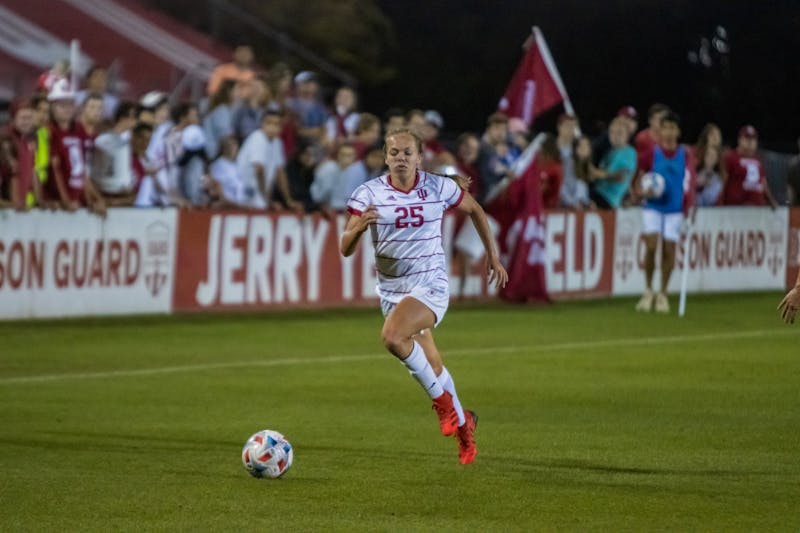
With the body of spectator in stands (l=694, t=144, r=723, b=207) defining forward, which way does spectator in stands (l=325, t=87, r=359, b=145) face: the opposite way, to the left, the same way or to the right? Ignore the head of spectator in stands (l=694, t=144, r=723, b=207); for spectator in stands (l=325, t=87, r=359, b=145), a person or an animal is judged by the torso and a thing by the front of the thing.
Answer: the same way

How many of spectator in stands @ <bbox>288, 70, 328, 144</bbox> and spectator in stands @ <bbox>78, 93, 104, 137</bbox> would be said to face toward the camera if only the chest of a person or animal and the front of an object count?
2

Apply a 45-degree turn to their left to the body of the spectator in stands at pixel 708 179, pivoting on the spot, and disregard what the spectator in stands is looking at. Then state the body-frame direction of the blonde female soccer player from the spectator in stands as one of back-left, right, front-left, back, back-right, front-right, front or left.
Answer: front-right

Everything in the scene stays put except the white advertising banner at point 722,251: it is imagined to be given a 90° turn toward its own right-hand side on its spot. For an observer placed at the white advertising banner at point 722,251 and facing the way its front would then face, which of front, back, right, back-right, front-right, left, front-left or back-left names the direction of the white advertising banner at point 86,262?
front-left

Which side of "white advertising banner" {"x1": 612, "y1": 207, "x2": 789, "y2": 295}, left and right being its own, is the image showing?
front

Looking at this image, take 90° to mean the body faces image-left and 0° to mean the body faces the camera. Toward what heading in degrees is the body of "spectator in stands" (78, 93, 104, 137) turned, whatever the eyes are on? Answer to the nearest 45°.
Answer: approximately 0°

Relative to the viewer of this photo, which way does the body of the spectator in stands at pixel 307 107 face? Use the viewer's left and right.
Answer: facing the viewer

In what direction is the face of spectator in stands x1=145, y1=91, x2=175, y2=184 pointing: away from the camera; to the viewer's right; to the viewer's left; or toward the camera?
toward the camera

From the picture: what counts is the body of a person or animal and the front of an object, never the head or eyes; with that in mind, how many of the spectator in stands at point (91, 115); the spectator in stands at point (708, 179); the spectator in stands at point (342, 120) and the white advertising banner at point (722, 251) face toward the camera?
4

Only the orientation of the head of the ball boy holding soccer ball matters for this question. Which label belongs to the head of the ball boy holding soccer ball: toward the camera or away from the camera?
toward the camera

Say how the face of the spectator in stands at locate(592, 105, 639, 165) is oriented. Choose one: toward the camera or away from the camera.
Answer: toward the camera

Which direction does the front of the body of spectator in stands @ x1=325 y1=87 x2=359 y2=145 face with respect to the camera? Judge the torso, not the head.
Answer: toward the camera
